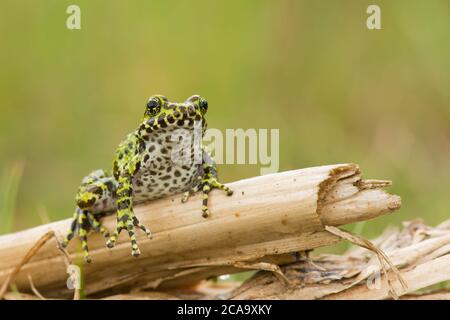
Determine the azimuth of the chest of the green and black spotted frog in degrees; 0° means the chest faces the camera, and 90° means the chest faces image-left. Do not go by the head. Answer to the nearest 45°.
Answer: approximately 315°

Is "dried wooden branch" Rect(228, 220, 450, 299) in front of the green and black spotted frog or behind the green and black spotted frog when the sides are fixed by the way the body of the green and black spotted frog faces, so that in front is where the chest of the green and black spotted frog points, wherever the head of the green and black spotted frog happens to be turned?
in front
